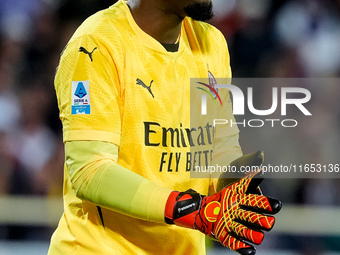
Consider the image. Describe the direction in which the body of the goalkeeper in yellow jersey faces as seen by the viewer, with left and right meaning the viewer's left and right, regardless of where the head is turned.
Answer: facing the viewer and to the right of the viewer
